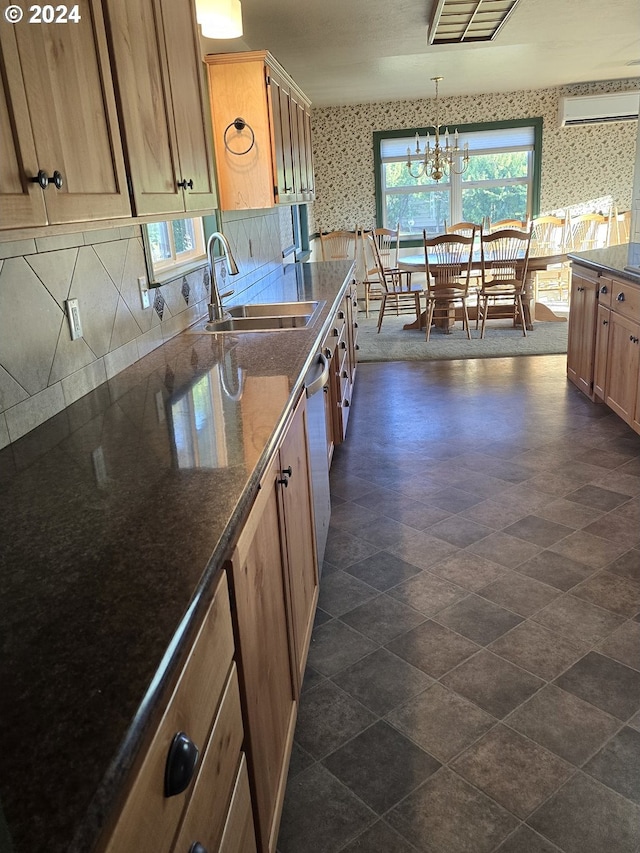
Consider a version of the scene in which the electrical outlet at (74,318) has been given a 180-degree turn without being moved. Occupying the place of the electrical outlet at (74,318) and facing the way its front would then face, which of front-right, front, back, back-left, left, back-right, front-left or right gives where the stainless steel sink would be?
right

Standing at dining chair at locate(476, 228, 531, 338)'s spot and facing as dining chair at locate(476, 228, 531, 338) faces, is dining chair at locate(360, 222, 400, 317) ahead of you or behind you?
ahead

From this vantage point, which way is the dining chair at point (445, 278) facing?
away from the camera

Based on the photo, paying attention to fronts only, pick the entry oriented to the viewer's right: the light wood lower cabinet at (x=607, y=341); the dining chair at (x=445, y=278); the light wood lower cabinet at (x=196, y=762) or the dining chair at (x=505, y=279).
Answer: the light wood lower cabinet at (x=196, y=762)

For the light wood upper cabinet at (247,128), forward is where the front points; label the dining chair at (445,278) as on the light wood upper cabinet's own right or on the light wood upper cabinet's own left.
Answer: on the light wood upper cabinet's own left

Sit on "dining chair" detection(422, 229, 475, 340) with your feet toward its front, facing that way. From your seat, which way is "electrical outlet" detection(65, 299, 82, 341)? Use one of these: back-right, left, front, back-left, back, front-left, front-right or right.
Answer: back

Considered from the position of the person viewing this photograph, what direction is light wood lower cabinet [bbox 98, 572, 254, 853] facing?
facing to the right of the viewer

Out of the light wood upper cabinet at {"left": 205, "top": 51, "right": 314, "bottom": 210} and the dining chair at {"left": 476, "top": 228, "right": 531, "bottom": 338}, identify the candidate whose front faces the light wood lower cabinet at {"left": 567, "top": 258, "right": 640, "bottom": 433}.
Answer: the light wood upper cabinet

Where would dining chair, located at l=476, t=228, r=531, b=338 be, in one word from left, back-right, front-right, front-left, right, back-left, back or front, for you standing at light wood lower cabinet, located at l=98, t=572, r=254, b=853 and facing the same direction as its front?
front-left

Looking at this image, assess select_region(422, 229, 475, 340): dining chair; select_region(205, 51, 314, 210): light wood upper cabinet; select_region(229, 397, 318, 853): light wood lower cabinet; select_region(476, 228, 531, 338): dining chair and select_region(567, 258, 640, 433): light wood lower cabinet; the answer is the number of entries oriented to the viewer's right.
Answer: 2

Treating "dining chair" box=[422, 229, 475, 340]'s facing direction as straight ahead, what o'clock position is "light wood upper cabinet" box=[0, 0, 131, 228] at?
The light wood upper cabinet is roughly at 6 o'clock from the dining chair.

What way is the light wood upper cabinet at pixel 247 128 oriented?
to the viewer's right

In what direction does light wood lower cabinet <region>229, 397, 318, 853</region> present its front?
to the viewer's right

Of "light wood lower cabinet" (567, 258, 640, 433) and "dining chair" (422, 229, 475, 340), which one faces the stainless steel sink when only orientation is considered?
the light wood lower cabinet

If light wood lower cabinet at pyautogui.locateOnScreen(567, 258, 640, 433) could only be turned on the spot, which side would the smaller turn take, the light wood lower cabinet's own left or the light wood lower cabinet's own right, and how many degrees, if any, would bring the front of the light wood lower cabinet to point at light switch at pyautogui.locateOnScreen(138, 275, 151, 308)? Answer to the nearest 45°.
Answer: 0° — it already faces it

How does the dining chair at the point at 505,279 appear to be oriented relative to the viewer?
away from the camera

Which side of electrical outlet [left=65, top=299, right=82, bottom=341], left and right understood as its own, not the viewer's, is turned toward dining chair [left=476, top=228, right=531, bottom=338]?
left
